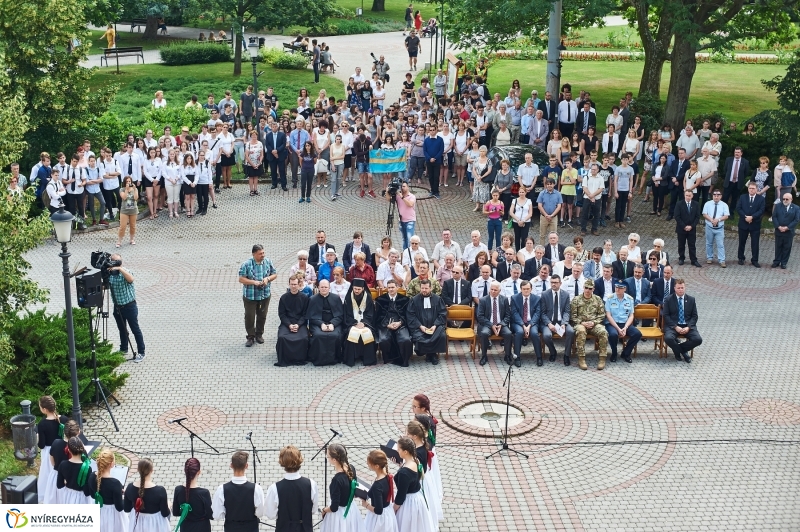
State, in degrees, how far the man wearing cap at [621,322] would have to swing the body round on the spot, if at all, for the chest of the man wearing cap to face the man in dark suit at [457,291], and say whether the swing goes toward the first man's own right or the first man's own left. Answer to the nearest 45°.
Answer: approximately 90° to the first man's own right

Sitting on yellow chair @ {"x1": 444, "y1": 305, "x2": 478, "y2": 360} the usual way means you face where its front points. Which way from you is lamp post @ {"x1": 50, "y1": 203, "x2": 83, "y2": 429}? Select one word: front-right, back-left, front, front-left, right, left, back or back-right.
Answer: front-right

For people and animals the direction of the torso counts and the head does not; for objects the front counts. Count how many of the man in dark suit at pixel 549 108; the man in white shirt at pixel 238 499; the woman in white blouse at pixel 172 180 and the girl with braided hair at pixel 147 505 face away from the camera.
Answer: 2

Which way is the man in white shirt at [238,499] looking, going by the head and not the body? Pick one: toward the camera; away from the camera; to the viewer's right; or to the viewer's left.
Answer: away from the camera

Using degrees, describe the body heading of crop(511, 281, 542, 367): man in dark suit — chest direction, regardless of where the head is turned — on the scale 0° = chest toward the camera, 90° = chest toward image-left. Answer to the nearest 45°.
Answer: approximately 0°

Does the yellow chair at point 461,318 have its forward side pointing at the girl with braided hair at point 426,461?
yes

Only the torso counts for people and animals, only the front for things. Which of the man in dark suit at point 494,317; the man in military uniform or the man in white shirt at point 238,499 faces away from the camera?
the man in white shirt

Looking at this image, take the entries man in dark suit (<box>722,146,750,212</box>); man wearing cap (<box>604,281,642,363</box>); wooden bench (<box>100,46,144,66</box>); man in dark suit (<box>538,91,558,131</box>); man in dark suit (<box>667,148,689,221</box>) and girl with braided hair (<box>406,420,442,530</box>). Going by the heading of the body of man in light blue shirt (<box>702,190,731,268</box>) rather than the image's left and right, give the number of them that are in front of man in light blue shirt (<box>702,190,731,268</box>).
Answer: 2

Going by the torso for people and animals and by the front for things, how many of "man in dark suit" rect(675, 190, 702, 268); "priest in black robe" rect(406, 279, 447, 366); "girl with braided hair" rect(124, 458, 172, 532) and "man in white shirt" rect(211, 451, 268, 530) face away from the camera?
2

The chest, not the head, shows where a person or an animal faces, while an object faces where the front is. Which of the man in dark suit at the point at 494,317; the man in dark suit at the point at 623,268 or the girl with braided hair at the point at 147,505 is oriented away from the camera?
the girl with braided hair

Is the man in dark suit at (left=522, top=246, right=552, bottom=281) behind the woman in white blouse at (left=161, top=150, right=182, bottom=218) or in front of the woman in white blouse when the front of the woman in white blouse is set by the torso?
in front

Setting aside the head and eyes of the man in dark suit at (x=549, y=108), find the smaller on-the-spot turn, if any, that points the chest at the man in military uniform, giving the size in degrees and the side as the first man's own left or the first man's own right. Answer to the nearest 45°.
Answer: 0° — they already face them

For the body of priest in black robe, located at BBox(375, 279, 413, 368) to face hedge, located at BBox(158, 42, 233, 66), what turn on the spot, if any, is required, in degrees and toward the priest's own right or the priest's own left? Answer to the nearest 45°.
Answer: approximately 180°

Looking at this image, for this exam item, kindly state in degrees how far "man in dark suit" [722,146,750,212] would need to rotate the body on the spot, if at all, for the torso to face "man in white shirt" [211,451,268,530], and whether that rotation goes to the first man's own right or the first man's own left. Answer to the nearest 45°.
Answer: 0° — they already face them

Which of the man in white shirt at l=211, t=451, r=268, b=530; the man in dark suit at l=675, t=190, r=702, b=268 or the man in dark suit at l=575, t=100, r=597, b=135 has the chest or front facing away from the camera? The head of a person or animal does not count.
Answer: the man in white shirt

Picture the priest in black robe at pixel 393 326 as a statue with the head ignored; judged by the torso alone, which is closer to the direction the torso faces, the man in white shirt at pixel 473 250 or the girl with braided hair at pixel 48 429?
the girl with braided hair
